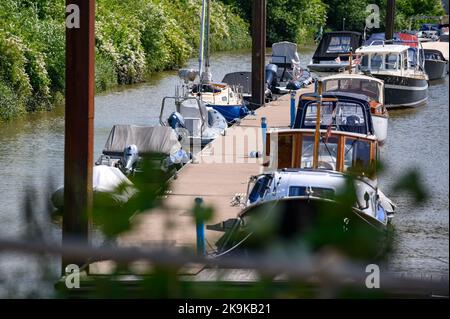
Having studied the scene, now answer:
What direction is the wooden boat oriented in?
toward the camera

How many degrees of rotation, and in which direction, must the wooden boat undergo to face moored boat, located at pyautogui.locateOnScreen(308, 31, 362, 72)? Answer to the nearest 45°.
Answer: approximately 180°

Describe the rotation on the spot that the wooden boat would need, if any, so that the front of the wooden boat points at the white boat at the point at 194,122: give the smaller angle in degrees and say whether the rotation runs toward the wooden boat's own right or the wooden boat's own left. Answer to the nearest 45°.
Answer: approximately 180°

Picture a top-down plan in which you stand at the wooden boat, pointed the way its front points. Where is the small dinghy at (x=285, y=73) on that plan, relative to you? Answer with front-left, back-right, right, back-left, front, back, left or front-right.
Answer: back

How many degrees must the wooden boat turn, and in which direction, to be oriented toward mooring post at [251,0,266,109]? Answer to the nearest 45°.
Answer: approximately 180°

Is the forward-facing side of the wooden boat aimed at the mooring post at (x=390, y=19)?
no

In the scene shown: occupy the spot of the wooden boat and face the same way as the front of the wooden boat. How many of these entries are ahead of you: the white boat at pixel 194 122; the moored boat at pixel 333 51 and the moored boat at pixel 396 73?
0

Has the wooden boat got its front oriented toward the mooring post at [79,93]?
no

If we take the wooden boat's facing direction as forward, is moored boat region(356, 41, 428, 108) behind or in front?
behind
